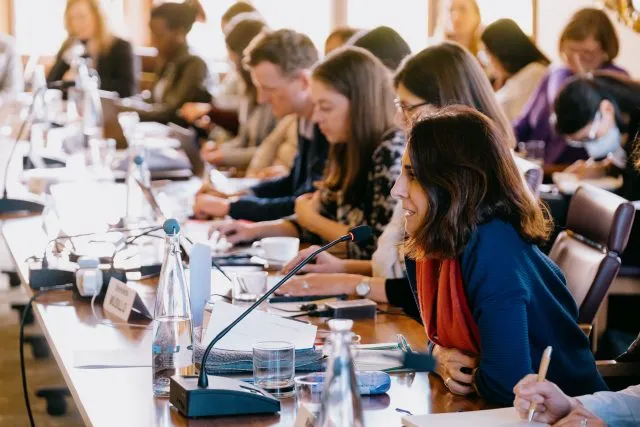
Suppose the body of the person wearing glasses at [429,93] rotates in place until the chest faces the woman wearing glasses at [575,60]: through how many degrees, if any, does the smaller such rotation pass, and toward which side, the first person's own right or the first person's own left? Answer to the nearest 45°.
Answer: approximately 90° to the first person's own right

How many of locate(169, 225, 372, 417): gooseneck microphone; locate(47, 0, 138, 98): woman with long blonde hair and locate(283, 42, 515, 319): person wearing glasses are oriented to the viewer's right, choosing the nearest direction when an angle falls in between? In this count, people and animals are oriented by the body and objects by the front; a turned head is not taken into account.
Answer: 1

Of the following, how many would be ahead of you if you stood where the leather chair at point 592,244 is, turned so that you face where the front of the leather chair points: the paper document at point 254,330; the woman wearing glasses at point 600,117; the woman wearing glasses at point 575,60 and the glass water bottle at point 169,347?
2

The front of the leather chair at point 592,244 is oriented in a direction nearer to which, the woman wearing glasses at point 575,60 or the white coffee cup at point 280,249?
the white coffee cup

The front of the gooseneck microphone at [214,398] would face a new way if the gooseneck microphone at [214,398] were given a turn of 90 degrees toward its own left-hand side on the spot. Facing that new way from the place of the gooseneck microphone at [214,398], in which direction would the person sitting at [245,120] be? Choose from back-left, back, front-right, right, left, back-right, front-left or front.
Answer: front

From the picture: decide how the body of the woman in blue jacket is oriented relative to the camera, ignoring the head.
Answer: to the viewer's left

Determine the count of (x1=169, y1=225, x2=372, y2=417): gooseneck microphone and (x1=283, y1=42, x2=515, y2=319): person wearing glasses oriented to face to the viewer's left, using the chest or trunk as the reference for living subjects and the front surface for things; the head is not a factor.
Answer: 1

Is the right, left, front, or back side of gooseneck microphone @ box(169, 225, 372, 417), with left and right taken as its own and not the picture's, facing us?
right

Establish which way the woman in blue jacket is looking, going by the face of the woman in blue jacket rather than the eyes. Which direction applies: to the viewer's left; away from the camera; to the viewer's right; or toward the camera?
to the viewer's left

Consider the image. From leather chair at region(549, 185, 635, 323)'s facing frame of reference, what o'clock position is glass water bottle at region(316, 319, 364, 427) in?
The glass water bottle is roughly at 11 o'clock from the leather chair.

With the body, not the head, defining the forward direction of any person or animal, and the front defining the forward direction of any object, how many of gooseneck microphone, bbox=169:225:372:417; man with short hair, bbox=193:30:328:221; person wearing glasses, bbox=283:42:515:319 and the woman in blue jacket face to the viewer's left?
3

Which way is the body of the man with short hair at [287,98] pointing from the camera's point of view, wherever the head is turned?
to the viewer's left

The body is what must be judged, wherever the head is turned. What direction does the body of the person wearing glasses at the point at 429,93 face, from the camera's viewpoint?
to the viewer's left

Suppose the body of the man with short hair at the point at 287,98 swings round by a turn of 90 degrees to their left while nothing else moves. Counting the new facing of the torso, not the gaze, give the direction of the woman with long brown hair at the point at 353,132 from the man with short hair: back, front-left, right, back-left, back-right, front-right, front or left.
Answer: front

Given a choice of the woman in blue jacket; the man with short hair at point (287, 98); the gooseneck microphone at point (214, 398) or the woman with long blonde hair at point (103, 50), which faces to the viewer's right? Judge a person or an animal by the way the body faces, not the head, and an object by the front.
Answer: the gooseneck microphone

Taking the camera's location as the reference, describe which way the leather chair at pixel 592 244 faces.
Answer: facing the viewer and to the left of the viewer
